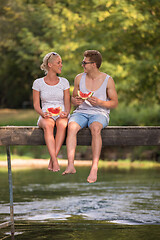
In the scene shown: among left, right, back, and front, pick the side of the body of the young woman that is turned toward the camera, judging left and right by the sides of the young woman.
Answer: front

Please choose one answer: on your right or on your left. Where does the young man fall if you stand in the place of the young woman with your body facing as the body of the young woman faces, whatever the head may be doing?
on your left
